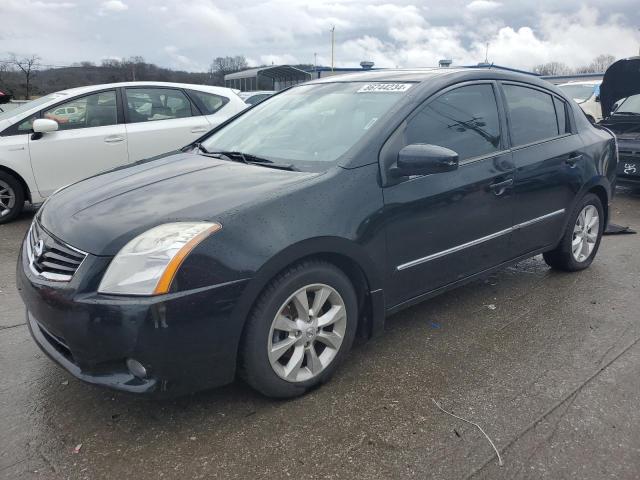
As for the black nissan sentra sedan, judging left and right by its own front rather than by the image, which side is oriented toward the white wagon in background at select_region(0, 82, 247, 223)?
right

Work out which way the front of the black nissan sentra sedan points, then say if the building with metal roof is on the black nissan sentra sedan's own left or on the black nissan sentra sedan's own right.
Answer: on the black nissan sentra sedan's own right

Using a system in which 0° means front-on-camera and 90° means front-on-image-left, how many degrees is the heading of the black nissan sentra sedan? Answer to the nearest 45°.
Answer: approximately 45°

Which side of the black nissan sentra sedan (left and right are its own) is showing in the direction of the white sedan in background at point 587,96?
back
